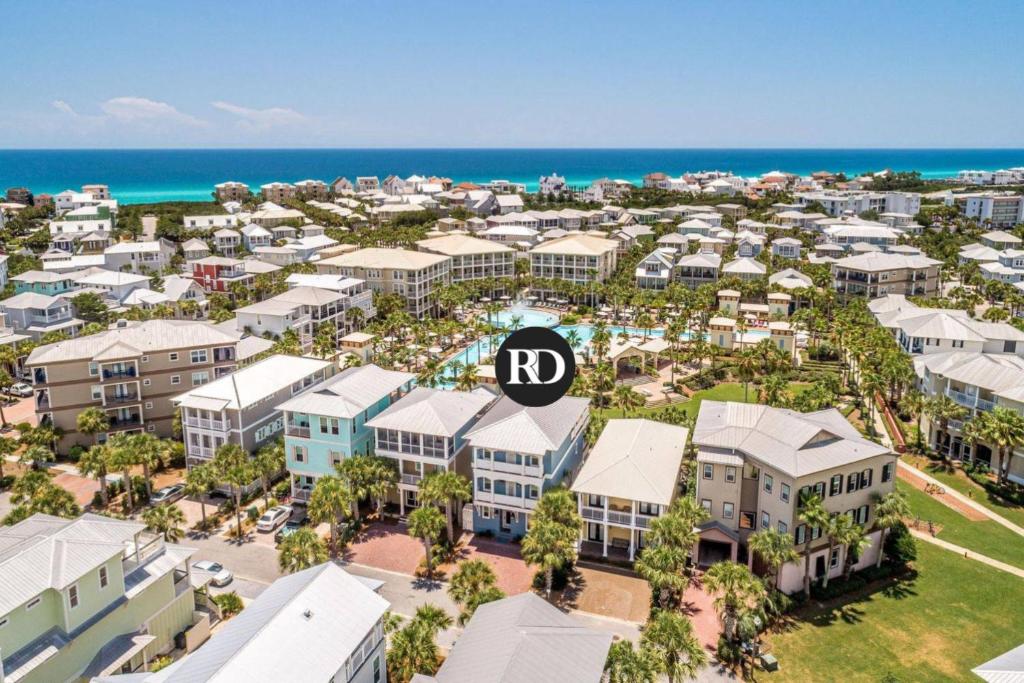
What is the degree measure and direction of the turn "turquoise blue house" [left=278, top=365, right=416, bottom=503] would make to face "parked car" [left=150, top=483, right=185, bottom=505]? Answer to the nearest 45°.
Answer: approximately 45° to its right

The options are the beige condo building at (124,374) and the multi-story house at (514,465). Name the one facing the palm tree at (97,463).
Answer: the beige condo building

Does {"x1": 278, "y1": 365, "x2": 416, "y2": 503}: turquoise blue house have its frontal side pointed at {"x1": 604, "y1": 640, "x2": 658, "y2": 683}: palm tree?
no

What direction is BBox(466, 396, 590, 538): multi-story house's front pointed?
toward the camera

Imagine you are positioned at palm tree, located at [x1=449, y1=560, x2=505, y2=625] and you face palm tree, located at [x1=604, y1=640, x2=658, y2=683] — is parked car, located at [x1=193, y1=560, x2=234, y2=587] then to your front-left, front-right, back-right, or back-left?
back-right

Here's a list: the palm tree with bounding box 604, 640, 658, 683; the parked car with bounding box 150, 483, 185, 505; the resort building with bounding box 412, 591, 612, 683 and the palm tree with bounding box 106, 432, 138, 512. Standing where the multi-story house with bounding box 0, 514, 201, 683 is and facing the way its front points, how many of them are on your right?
2

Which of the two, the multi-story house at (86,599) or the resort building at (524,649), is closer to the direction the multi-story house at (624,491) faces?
the resort building

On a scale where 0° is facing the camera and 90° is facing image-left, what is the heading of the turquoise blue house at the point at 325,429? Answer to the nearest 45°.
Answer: approximately 45°

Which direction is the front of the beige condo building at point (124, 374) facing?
toward the camera

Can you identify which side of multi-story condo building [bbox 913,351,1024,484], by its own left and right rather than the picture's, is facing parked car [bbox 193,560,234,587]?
front

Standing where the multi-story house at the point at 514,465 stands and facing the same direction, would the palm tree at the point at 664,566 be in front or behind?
in front

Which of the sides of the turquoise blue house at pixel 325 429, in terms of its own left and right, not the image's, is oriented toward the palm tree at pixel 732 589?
left

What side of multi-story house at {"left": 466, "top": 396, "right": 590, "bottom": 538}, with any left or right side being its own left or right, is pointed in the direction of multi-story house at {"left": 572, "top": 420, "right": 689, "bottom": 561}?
left

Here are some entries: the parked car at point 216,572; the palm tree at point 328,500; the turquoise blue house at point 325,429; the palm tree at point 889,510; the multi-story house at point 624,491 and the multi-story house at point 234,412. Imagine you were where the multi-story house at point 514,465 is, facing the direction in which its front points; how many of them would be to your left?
2

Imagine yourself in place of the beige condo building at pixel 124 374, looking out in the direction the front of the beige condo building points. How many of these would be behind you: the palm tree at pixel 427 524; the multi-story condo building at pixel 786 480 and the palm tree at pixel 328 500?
0

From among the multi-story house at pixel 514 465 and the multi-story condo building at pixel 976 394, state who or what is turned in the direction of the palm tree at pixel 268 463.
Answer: the multi-story condo building at pixel 976 394

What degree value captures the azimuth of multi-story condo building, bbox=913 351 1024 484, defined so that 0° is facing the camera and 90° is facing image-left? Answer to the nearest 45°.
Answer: approximately 45°

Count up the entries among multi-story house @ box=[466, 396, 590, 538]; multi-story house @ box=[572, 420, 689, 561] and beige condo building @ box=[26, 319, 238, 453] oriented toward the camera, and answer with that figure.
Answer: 3
